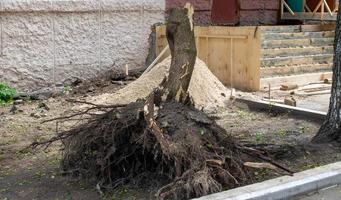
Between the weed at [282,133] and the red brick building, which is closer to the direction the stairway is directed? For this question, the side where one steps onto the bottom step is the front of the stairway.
the weed

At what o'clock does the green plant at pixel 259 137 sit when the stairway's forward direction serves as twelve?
The green plant is roughly at 12 o'clock from the stairway.

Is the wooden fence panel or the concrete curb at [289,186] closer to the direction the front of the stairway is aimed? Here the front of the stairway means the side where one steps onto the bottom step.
the concrete curb

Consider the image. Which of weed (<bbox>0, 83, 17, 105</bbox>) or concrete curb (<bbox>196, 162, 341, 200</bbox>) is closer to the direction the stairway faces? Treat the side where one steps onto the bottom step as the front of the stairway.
the concrete curb

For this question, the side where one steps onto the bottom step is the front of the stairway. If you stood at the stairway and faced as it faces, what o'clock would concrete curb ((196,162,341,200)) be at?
The concrete curb is roughly at 12 o'clock from the stairway.

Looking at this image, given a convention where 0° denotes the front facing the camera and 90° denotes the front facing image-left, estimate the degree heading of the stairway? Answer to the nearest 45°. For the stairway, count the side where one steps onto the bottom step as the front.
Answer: approximately 0°

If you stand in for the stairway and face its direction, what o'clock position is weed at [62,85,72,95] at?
The weed is roughly at 2 o'clock from the stairway.

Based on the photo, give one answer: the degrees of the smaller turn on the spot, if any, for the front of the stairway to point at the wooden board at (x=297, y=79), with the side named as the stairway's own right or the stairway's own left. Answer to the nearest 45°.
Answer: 0° — it already faces it

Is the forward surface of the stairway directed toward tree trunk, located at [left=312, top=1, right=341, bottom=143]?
yes

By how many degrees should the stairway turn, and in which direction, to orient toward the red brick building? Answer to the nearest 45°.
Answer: approximately 135° to its right

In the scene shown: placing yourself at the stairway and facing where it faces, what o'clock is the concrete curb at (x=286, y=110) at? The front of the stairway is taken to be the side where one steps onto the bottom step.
The concrete curb is roughly at 12 o'clock from the stairway.

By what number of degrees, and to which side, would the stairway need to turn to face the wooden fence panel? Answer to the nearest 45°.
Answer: approximately 45° to its right
